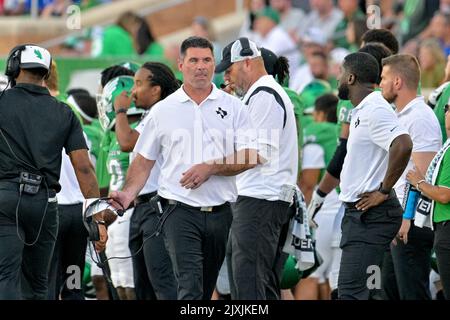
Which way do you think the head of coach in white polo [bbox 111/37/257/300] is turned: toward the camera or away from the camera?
toward the camera

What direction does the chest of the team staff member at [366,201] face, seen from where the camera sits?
to the viewer's left

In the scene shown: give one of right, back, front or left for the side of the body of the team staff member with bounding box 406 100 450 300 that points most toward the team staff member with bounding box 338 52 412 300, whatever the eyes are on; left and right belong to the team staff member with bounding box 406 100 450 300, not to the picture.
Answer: front

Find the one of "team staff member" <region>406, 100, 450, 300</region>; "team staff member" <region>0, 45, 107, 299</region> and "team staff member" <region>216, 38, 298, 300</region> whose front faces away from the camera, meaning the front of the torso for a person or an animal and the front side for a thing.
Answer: "team staff member" <region>0, 45, 107, 299</region>

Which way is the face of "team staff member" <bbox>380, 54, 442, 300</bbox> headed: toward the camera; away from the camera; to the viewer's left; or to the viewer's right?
to the viewer's left

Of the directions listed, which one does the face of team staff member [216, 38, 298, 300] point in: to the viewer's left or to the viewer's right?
to the viewer's left

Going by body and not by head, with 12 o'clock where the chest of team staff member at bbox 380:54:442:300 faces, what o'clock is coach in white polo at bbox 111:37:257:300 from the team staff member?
The coach in white polo is roughly at 11 o'clock from the team staff member.

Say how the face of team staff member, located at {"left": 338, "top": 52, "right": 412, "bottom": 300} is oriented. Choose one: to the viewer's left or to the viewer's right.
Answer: to the viewer's left
